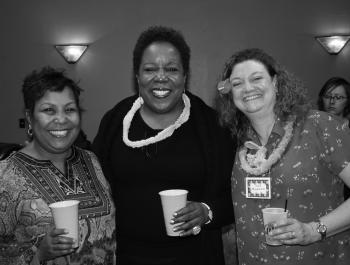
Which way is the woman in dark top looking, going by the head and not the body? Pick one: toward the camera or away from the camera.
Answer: toward the camera

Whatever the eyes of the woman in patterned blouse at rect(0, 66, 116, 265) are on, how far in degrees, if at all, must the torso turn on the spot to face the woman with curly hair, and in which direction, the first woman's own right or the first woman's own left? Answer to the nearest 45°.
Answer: approximately 45° to the first woman's own left

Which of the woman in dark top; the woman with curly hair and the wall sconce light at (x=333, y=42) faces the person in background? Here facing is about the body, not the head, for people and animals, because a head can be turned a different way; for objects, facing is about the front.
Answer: the wall sconce light

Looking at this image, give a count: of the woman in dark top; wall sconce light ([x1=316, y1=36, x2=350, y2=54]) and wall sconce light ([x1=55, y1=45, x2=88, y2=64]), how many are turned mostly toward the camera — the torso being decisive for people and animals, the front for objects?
3

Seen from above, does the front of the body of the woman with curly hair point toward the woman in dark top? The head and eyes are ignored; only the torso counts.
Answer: no

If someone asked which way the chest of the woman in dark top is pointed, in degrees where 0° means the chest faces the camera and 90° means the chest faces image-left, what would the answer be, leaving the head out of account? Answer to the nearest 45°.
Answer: approximately 0°

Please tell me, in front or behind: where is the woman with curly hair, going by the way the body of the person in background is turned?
in front

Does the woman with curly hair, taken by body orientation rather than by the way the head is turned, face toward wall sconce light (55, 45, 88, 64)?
no

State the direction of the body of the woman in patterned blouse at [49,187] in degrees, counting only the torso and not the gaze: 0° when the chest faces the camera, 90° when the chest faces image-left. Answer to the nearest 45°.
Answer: approximately 315°

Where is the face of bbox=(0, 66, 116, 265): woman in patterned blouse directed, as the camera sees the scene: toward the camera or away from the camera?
toward the camera

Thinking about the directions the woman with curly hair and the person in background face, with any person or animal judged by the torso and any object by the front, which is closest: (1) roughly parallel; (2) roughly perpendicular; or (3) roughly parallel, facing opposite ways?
roughly parallel

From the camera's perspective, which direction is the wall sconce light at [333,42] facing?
toward the camera

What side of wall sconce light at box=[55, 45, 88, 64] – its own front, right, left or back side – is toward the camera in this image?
front
